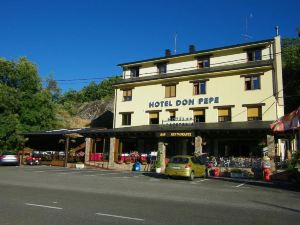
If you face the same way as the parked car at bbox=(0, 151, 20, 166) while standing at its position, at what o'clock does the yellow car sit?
The yellow car is roughly at 5 o'clock from the parked car.

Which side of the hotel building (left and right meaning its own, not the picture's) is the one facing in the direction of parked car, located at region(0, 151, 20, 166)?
right

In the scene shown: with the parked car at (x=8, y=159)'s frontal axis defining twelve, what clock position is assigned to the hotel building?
The hotel building is roughly at 4 o'clock from the parked car.

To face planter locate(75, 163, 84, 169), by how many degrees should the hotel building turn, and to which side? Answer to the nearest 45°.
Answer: approximately 90° to its right

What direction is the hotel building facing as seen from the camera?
toward the camera

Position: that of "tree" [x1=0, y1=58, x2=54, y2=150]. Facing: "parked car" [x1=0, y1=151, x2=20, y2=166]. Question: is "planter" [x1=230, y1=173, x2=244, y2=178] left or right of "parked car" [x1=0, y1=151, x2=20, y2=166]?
left

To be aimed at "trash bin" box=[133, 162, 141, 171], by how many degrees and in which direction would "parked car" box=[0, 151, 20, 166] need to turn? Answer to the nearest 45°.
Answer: approximately 135° to its right
